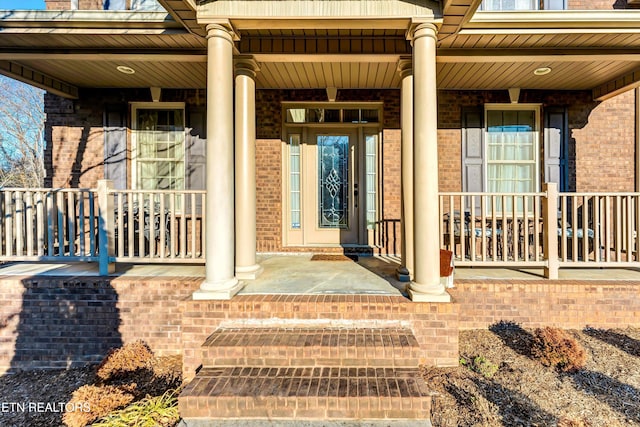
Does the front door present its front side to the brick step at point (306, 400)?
yes

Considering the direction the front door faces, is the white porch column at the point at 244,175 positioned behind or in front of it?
in front

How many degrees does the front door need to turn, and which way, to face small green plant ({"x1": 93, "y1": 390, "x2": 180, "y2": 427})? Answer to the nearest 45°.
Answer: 0° — it already faces it

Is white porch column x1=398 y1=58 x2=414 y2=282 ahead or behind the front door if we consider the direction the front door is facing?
ahead

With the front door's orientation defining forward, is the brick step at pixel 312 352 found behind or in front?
in front

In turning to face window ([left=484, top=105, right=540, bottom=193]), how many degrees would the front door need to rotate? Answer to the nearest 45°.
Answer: approximately 90° to its left

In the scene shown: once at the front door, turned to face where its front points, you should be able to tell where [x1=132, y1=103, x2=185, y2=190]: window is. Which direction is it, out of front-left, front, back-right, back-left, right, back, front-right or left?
right

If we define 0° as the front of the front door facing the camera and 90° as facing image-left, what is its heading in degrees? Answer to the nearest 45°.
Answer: approximately 0°
